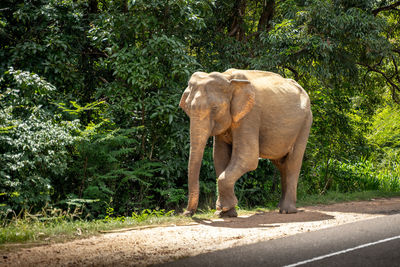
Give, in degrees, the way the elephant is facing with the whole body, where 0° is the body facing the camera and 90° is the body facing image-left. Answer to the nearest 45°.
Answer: approximately 45°
